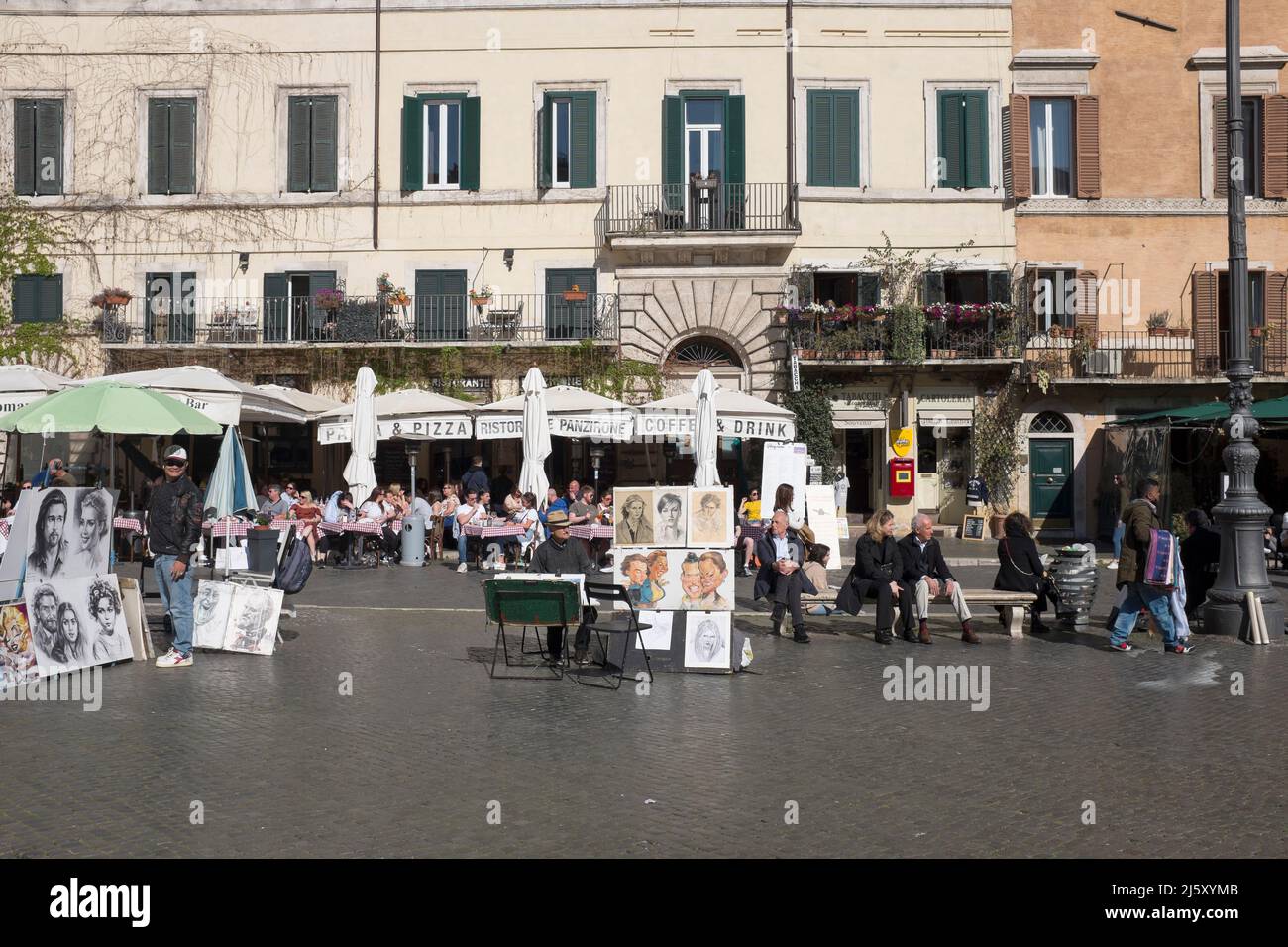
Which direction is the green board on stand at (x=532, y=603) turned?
away from the camera

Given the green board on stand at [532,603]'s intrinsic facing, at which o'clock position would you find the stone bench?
The stone bench is roughly at 2 o'clock from the green board on stand.

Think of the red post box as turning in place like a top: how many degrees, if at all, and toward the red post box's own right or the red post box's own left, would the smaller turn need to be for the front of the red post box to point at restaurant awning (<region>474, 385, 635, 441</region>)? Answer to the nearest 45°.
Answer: approximately 45° to the red post box's own right

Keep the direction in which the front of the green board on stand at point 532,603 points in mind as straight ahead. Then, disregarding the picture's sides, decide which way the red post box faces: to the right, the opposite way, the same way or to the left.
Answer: the opposite way

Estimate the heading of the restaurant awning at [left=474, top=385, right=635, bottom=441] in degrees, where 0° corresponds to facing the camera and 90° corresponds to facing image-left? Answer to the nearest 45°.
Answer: approximately 0°

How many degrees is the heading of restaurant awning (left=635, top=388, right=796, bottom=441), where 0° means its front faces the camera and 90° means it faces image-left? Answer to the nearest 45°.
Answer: approximately 0°

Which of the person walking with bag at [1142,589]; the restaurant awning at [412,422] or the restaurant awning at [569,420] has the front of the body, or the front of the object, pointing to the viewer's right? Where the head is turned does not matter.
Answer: the person walking with bag

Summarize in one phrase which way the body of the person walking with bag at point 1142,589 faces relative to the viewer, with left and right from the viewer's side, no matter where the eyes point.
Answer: facing to the right of the viewer

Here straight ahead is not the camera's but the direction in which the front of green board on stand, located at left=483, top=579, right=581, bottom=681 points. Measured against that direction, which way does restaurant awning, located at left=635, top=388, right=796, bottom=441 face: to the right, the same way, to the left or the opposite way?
the opposite way

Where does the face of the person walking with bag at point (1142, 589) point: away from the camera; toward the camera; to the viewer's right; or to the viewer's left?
to the viewer's right

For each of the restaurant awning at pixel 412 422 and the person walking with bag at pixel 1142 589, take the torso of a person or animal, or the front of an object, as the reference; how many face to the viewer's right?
1

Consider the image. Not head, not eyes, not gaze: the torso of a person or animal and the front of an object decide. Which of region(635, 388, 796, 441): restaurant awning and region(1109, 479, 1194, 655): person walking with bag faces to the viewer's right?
the person walking with bag
